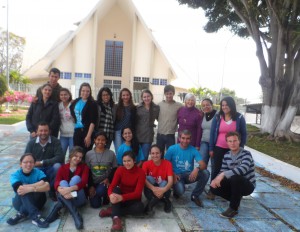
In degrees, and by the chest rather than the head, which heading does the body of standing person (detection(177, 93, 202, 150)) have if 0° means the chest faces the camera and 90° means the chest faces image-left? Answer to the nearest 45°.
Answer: approximately 0°

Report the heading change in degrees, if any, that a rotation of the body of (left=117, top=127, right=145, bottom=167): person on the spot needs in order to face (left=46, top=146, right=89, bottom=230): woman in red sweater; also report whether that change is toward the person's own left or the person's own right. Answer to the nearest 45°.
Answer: approximately 45° to the person's own right

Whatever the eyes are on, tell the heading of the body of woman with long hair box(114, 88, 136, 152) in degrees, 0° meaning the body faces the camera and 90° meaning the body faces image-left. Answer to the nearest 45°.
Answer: approximately 0°

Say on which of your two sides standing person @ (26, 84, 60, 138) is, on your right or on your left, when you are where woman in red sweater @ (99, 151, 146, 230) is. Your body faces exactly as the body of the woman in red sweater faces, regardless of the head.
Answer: on your right

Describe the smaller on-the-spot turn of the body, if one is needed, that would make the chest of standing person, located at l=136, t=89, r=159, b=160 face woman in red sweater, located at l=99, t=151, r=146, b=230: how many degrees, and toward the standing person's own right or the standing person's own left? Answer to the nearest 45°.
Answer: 0° — they already face them
